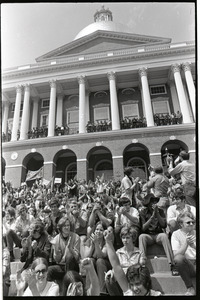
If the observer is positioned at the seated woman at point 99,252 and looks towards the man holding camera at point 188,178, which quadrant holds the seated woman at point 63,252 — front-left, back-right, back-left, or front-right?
back-left

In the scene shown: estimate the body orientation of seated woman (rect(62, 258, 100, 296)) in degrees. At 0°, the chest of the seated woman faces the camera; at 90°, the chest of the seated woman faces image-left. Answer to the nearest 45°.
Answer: approximately 315°

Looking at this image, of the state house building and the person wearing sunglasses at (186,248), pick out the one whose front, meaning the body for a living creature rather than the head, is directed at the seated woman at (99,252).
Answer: the state house building

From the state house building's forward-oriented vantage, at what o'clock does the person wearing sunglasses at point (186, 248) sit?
The person wearing sunglasses is roughly at 12 o'clock from the state house building.

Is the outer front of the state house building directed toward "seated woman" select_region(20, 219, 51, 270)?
yes
